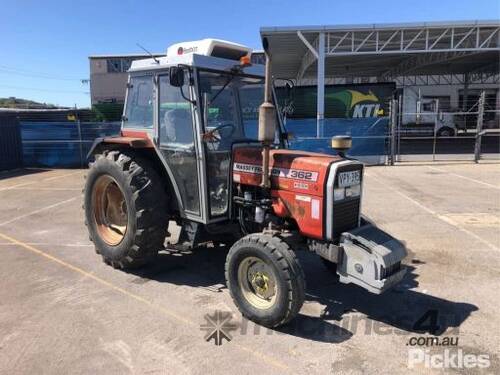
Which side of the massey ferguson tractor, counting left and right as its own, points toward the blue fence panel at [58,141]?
back

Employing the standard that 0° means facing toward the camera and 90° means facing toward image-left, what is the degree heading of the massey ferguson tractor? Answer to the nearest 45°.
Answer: approximately 315°

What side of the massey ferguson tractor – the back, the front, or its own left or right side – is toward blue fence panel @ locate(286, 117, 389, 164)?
left

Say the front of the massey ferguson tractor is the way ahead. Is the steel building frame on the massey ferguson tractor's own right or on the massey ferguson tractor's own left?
on the massey ferguson tractor's own left
